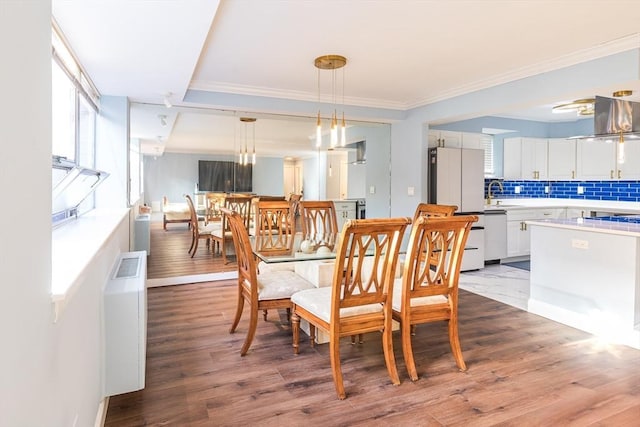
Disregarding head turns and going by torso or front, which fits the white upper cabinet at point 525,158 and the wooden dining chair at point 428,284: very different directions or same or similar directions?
very different directions

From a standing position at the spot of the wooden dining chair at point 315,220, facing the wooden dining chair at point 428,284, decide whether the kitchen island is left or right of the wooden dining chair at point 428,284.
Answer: left

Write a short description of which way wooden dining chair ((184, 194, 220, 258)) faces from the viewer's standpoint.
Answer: facing to the right of the viewer

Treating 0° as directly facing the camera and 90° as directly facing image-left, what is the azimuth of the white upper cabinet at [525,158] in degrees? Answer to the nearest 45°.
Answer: approximately 315°

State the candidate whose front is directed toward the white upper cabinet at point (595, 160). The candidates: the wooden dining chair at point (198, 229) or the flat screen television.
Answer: the wooden dining chair

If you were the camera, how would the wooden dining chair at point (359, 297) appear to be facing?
facing away from the viewer and to the left of the viewer

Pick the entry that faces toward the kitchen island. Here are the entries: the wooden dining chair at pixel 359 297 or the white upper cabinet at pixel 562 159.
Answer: the white upper cabinet

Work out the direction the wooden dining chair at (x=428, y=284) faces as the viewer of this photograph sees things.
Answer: facing away from the viewer and to the left of the viewer
